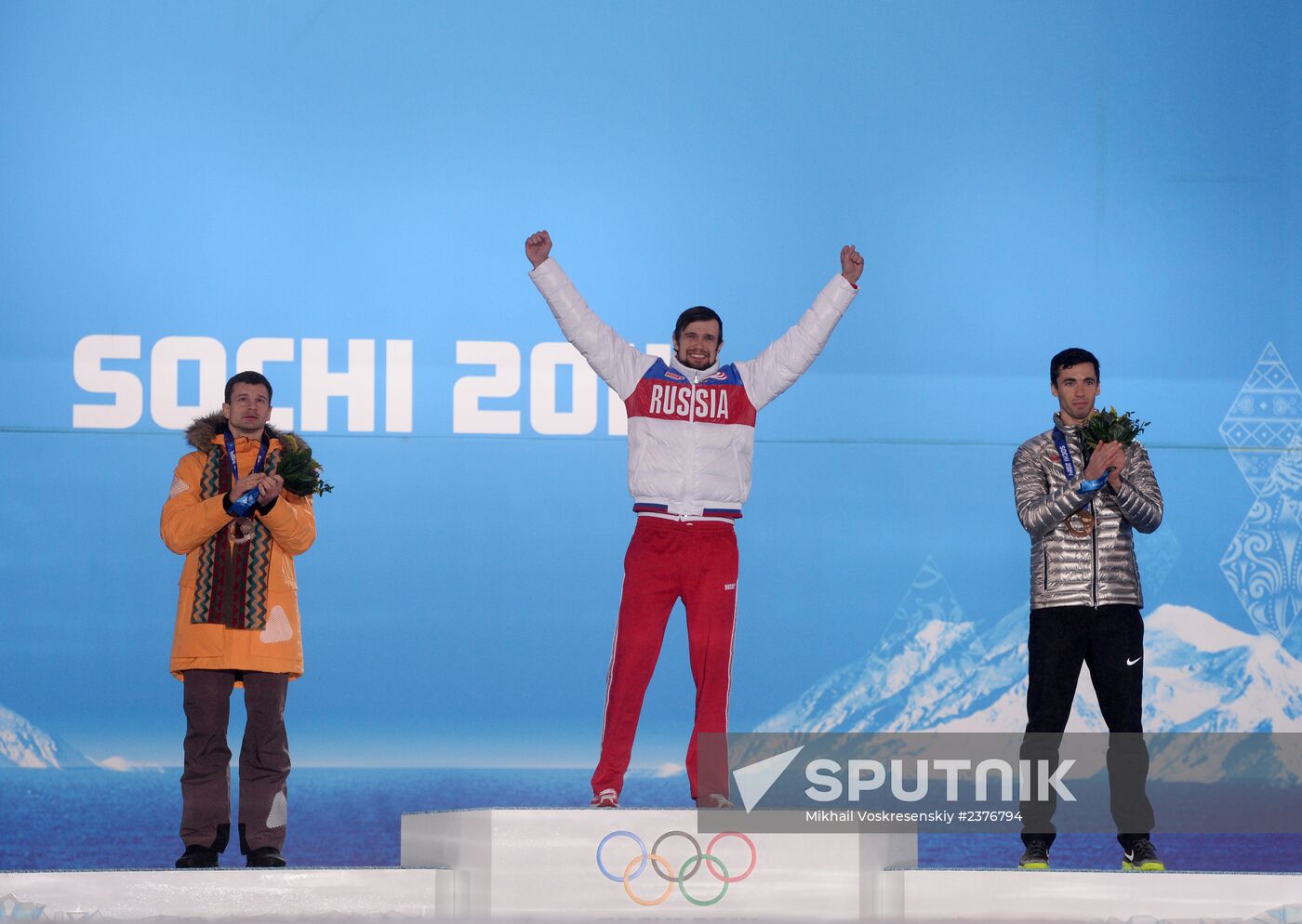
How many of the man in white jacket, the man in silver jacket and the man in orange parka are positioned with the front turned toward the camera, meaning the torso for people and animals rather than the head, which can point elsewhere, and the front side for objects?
3

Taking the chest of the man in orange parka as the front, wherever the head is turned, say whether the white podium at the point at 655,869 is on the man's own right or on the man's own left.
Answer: on the man's own left

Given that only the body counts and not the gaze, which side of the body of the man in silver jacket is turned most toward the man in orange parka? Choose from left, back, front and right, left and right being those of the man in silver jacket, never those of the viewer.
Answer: right

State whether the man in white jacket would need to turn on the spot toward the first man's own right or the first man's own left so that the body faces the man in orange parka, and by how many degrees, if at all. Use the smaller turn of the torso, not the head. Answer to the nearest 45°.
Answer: approximately 90° to the first man's own right

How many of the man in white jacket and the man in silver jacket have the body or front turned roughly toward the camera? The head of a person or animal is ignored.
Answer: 2

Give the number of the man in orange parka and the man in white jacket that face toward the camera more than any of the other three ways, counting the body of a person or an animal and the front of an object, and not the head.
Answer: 2

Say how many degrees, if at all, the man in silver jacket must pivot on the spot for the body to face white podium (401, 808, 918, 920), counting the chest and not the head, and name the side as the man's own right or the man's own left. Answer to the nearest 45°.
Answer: approximately 45° to the man's own right

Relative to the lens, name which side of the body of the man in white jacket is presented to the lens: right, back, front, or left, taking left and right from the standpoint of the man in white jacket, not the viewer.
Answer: front

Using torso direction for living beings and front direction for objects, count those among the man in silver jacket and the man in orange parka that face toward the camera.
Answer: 2
